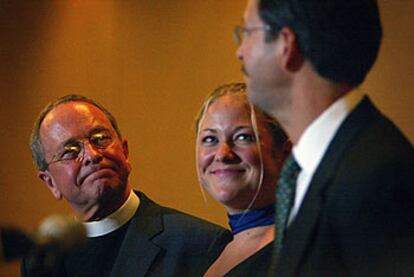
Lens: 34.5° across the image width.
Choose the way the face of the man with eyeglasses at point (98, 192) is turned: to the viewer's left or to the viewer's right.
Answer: to the viewer's right

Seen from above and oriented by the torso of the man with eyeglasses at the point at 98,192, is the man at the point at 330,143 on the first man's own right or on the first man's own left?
on the first man's own left

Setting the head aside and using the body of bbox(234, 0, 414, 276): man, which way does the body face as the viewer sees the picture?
to the viewer's left

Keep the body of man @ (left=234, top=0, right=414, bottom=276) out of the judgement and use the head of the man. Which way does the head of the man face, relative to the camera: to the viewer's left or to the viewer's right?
to the viewer's left

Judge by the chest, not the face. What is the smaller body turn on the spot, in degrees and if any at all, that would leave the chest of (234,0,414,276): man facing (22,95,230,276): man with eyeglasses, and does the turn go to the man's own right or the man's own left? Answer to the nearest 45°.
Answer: approximately 45° to the man's own right
